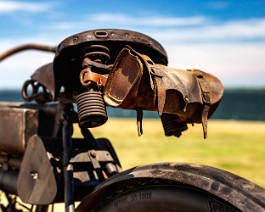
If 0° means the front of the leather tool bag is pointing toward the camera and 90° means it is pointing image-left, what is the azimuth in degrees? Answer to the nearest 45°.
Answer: approximately 315°

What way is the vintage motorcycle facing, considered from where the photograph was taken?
facing away from the viewer and to the left of the viewer
